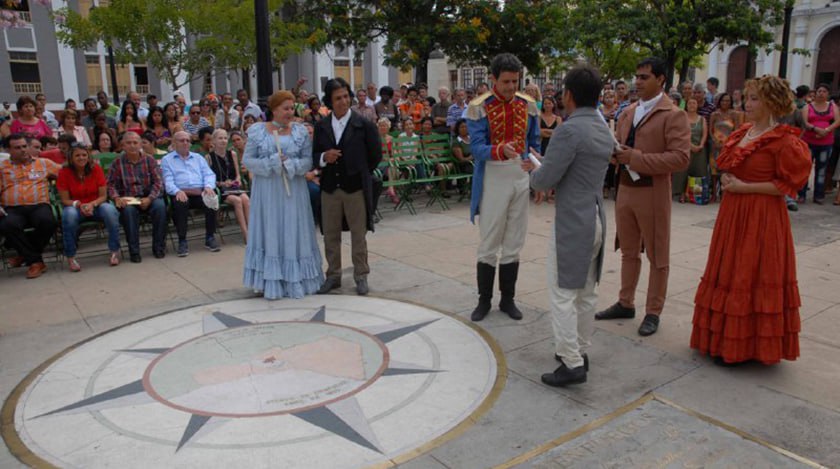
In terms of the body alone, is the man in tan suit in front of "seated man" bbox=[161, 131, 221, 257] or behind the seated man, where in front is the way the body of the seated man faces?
in front

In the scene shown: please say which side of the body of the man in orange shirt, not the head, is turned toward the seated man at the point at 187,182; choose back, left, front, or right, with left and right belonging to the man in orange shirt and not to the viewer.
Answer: left

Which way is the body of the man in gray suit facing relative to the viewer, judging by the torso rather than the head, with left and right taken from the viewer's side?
facing away from the viewer and to the left of the viewer

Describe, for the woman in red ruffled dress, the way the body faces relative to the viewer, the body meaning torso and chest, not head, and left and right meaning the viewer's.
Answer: facing the viewer and to the left of the viewer

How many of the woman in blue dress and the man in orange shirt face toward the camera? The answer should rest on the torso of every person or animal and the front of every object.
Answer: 2

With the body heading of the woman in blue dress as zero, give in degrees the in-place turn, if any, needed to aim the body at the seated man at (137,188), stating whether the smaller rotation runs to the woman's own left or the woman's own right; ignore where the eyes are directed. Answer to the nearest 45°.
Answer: approximately 135° to the woman's own right

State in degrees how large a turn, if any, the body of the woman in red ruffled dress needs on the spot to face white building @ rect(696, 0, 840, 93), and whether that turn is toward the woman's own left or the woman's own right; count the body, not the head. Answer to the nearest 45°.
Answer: approximately 135° to the woman's own right

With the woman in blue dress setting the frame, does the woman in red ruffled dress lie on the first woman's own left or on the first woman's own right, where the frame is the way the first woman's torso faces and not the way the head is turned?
on the first woman's own left

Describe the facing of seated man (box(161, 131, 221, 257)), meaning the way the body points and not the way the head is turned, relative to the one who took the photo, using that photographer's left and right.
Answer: facing the viewer and to the right of the viewer

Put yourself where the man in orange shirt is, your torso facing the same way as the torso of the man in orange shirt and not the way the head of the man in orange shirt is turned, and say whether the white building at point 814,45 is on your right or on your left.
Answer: on your left

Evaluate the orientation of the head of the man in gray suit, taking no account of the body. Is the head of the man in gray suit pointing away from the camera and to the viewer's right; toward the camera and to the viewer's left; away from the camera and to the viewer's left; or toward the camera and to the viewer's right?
away from the camera and to the viewer's left

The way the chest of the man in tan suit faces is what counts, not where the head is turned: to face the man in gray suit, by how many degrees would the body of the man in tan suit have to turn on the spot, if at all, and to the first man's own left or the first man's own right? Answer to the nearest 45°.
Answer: approximately 45° to the first man's own left

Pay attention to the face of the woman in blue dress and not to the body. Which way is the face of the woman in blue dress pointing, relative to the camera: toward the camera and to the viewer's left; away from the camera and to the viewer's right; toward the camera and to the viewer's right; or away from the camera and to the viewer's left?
toward the camera and to the viewer's right

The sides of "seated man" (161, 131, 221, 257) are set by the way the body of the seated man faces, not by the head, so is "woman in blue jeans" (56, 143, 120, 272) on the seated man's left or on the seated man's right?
on the seated man's right

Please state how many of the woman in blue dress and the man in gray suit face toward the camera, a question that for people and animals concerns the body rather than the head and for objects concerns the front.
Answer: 1
